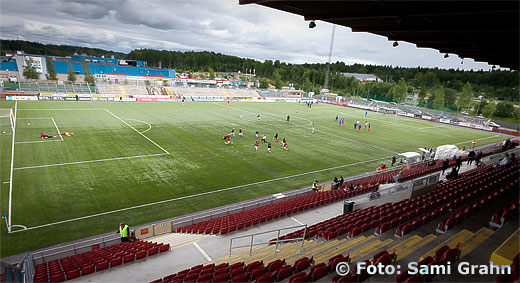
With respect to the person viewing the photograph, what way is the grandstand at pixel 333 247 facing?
facing away from the viewer and to the left of the viewer

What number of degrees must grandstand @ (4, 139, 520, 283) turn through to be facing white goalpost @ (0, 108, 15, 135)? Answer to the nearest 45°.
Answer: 0° — it already faces it

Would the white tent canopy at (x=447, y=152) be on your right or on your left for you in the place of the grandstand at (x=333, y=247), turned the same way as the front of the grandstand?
on your right

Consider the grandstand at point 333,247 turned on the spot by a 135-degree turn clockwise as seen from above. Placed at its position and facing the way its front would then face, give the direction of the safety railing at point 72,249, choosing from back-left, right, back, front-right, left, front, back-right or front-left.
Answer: back

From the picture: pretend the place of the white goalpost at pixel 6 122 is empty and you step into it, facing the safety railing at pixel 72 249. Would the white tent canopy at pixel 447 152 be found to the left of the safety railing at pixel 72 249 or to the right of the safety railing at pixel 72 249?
left
